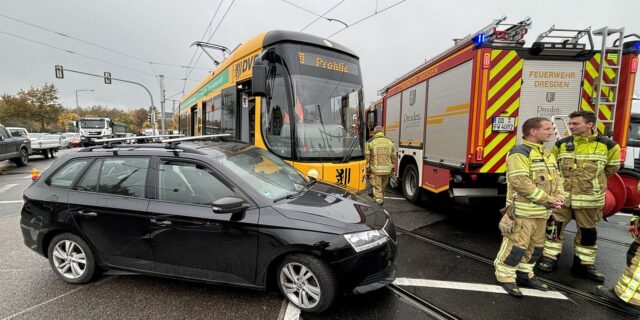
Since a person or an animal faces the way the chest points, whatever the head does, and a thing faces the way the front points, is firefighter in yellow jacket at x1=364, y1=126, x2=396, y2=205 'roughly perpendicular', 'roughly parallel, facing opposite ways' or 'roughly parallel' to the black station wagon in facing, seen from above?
roughly perpendicular

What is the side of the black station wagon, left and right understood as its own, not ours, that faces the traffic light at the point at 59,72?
back

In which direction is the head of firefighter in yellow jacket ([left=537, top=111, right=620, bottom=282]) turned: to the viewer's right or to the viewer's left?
to the viewer's left

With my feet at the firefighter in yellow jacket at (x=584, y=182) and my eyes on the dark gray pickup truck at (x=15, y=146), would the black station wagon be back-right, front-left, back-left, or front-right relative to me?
front-left

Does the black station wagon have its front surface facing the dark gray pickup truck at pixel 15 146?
no

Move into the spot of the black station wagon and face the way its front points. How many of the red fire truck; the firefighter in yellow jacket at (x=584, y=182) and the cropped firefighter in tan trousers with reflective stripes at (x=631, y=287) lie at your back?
0

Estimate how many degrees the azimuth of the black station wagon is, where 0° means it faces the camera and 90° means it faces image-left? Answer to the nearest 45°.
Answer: approximately 315°

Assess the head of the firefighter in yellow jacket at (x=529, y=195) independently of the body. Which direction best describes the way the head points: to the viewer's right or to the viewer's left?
to the viewer's right
